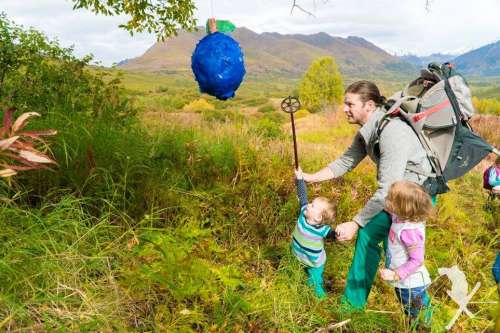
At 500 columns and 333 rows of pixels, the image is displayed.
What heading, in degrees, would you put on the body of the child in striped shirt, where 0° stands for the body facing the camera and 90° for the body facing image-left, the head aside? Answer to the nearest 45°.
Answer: approximately 45°
